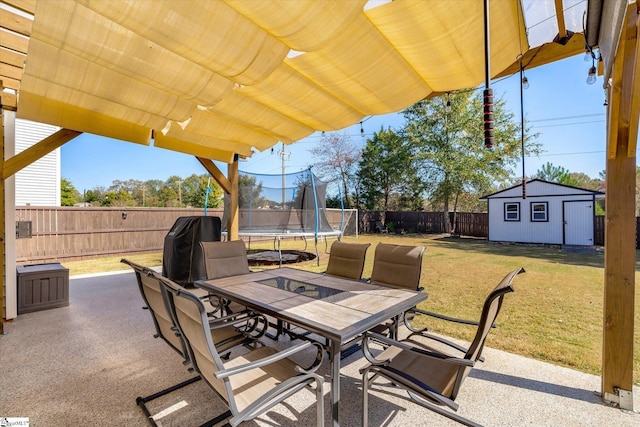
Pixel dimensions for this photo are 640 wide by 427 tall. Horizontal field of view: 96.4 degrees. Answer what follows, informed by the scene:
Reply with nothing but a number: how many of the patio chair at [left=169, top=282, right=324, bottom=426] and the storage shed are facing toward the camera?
1

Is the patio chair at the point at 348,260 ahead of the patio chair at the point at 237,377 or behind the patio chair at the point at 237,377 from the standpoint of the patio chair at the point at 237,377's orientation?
ahead

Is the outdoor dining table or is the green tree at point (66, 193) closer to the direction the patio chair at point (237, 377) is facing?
the outdoor dining table

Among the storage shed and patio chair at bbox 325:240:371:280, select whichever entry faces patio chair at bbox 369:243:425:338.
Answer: the storage shed

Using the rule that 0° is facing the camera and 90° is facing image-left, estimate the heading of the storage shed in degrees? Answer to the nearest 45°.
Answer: approximately 0°

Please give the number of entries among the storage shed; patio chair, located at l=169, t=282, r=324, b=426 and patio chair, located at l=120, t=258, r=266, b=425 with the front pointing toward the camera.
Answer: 1

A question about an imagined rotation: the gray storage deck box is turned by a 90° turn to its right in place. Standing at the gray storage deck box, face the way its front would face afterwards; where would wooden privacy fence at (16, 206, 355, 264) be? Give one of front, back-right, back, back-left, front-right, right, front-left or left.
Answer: back-right

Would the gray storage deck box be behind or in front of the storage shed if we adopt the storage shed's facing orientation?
in front

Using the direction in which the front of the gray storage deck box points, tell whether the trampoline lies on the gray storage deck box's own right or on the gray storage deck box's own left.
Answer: on the gray storage deck box's own left

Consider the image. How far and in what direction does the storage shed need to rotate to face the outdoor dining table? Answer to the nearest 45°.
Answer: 0° — it already faces it

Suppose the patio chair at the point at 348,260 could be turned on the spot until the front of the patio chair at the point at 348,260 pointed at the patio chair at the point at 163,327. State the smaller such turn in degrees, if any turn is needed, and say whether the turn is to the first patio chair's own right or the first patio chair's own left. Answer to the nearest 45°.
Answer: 0° — it already faces it

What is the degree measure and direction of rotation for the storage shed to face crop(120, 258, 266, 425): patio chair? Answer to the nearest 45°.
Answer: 0° — it already faces it

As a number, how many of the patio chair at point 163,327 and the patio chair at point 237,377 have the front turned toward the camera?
0

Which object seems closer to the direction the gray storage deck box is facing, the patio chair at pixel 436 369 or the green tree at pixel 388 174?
the patio chair

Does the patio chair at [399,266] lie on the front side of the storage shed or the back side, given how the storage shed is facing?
on the front side

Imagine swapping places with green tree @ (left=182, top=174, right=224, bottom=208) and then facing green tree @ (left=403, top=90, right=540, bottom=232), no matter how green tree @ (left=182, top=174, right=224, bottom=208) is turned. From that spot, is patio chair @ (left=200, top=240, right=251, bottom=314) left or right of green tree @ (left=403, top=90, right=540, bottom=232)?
right

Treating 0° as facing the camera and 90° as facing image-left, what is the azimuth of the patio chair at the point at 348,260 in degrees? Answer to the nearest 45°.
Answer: approximately 45°

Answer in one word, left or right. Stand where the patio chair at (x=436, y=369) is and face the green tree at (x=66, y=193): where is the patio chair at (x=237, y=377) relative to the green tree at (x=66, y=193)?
left
